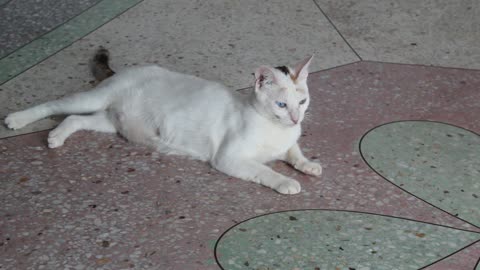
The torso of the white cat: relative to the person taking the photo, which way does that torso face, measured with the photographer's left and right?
facing the viewer and to the right of the viewer
